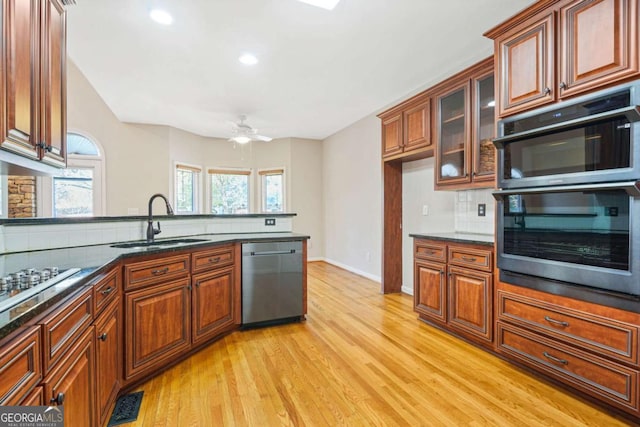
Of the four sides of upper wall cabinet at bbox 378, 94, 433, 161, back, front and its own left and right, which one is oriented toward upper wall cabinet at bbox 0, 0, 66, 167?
front

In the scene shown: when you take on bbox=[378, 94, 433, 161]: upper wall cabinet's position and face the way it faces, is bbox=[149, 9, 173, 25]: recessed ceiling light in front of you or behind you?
in front

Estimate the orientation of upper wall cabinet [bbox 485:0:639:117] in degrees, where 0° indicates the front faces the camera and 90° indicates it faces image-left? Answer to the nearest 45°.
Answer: approximately 45°

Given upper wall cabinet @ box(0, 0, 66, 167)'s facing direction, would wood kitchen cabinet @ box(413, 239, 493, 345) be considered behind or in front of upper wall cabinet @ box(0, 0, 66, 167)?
in front

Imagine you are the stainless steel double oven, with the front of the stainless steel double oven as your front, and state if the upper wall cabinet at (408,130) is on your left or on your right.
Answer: on your right

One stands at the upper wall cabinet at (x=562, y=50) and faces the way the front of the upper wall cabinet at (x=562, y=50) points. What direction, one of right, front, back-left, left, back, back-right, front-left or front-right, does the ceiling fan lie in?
front-right

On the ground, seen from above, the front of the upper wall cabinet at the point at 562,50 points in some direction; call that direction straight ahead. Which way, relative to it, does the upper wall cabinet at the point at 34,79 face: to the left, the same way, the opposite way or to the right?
the opposite way

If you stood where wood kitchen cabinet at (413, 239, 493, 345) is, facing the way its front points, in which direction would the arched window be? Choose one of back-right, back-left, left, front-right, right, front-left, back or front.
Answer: front-right

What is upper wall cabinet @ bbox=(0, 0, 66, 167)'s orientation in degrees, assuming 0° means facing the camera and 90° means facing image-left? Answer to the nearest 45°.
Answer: approximately 315°

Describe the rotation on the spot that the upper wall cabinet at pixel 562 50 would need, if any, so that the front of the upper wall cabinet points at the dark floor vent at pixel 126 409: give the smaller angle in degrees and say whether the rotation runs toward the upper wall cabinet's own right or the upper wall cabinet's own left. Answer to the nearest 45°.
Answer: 0° — it already faces it

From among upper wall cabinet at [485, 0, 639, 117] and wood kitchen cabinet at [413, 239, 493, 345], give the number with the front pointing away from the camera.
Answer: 0

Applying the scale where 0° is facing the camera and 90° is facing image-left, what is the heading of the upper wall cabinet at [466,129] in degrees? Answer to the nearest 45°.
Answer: approximately 45°

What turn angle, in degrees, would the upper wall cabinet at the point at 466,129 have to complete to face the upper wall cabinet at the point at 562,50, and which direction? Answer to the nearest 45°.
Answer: approximately 90° to its left
